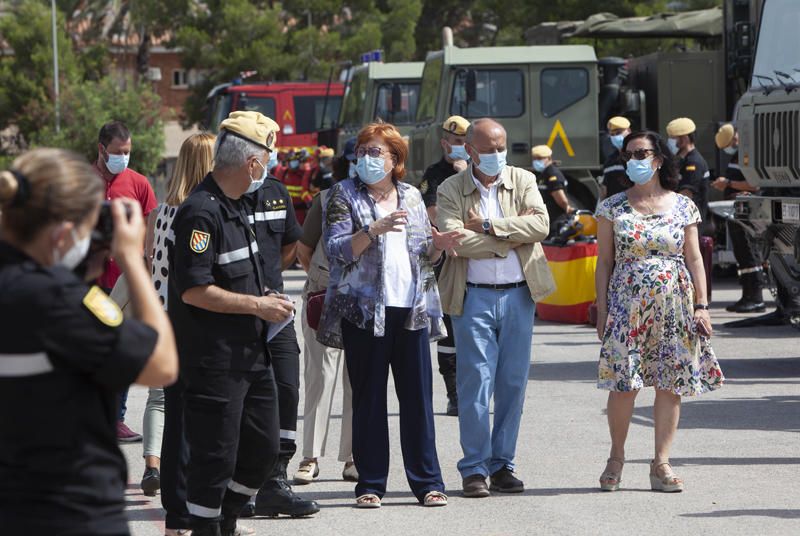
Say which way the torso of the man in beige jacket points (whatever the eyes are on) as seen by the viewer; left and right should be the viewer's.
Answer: facing the viewer

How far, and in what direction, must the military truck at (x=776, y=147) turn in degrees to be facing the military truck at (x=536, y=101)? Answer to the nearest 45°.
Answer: approximately 90° to its right

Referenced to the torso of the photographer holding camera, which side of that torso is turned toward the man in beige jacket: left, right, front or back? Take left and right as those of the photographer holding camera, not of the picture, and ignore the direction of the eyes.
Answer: front

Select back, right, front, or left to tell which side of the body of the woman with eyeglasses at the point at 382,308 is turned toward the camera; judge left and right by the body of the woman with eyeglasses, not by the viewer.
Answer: front

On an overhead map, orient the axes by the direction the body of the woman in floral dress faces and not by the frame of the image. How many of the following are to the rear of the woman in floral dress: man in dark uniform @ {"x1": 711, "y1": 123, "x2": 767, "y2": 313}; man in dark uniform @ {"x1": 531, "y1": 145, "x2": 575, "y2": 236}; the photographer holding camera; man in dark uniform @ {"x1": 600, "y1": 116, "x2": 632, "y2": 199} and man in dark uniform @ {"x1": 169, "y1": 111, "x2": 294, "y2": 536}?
3

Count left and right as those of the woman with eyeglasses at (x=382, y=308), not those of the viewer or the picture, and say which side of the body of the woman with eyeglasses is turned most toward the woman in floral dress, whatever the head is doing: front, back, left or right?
left

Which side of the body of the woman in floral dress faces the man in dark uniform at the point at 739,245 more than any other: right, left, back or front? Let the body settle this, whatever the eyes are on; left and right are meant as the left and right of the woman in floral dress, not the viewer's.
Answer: back

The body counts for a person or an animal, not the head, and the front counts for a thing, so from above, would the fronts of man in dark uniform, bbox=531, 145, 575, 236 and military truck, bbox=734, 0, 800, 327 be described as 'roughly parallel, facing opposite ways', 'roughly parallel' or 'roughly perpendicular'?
roughly parallel

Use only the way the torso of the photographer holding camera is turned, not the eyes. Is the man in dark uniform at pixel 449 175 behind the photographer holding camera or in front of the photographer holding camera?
in front

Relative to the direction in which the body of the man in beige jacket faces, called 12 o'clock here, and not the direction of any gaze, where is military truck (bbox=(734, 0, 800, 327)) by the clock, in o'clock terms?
The military truck is roughly at 7 o'clock from the man in beige jacket.

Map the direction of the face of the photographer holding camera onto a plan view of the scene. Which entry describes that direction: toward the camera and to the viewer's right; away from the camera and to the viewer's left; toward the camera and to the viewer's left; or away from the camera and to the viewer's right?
away from the camera and to the viewer's right

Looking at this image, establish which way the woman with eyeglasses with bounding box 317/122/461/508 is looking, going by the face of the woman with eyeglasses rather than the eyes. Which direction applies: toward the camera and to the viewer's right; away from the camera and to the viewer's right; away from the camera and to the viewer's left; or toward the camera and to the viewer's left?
toward the camera and to the viewer's left

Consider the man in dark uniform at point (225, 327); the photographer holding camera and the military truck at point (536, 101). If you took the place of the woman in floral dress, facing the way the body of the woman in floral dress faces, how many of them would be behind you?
1

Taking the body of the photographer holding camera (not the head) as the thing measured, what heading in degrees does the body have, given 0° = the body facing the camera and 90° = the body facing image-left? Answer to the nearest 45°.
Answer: approximately 225°

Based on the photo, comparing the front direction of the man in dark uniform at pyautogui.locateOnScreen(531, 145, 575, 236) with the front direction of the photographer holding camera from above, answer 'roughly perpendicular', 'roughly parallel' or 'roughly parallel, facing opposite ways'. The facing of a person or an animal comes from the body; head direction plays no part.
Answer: roughly parallel, facing opposite ways

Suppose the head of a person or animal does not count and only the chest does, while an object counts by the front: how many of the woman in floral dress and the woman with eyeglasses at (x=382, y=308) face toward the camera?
2
